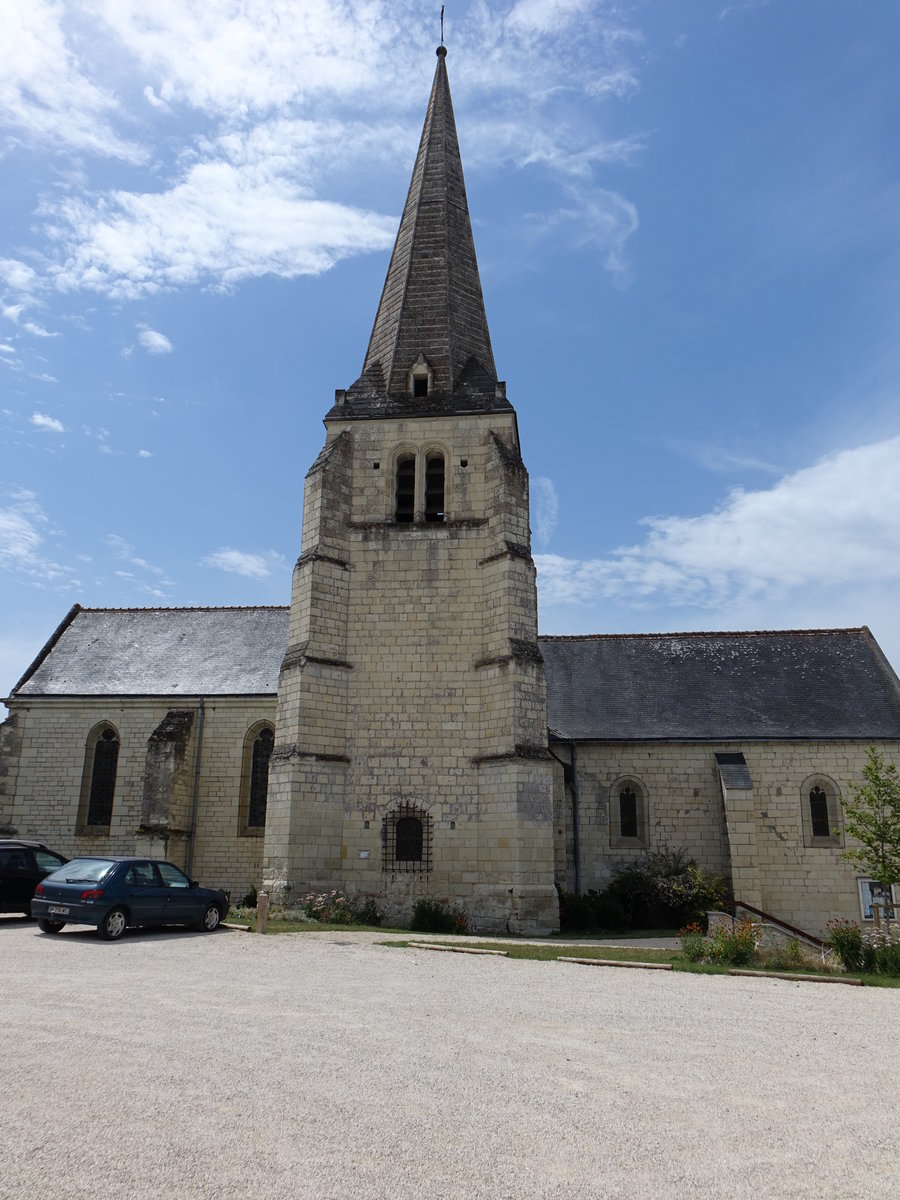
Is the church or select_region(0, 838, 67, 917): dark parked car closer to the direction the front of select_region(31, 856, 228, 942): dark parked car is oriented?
the church

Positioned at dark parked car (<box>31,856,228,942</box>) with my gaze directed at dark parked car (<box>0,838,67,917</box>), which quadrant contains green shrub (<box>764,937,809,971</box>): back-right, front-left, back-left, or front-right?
back-right

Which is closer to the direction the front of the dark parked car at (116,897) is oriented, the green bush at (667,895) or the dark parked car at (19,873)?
the green bush

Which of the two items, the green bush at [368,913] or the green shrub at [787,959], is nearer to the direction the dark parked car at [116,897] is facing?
the green bush

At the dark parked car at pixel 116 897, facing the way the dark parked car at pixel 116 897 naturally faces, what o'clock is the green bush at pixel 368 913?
The green bush is roughly at 12 o'clock from the dark parked car.

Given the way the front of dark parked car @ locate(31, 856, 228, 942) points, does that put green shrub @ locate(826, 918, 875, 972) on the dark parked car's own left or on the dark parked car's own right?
on the dark parked car's own right

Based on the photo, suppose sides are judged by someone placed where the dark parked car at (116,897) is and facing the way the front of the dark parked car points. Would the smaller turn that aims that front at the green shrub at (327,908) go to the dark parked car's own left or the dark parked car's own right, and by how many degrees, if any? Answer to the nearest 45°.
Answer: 0° — it already faces it

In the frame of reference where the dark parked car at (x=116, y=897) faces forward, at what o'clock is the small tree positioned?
The small tree is roughly at 2 o'clock from the dark parked car.

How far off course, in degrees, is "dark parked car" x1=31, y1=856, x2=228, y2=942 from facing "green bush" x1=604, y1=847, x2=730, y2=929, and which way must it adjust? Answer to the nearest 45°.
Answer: approximately 45° to its right

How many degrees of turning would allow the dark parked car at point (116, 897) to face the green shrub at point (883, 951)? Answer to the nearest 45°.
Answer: approximately 90° to its right

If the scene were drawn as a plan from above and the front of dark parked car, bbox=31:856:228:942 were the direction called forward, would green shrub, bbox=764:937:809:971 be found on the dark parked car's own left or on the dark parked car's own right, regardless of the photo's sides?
on the dark parked car's own right

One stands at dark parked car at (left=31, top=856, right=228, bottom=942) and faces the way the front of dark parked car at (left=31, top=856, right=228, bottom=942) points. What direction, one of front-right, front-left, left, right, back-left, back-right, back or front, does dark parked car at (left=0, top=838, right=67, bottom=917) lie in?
left

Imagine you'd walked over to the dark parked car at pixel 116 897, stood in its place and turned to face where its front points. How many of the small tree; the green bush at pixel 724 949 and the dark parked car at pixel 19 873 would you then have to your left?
1

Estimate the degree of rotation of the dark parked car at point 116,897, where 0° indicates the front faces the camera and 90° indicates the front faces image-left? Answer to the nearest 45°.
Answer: approximately 225°
